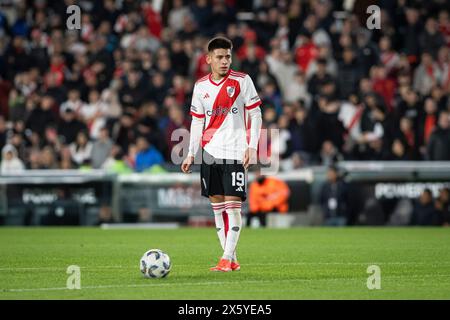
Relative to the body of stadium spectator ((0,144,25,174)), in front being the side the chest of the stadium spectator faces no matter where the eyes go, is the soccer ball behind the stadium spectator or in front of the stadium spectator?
in front

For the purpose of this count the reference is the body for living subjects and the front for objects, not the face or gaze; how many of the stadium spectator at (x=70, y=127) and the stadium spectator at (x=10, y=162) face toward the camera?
2

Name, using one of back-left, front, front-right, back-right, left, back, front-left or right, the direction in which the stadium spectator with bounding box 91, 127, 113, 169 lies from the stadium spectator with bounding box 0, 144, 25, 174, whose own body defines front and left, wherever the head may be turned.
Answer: left

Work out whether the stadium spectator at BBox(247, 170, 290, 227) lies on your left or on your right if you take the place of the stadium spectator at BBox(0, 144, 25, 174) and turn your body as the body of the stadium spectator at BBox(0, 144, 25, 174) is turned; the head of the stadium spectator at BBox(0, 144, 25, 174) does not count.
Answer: on your left

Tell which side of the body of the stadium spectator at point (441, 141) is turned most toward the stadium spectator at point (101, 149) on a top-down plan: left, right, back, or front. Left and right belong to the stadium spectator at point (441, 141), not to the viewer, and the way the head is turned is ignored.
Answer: right

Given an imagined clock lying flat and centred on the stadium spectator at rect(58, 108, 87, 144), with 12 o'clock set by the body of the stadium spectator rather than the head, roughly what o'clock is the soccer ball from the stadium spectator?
The soccer ball is roughly at 12 o'clock from the stadium spectator.

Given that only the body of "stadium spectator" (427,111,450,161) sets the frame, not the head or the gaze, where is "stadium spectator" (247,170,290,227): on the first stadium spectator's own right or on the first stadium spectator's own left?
on the first stadium spectator's own right

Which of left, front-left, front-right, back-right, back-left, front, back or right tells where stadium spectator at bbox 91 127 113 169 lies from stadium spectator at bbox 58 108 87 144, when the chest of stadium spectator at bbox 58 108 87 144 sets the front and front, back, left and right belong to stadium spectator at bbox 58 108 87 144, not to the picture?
front-left

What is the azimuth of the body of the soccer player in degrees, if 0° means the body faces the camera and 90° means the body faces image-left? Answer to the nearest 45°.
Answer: approximately 0°

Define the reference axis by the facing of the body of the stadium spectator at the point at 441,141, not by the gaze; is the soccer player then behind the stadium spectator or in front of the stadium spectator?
in front

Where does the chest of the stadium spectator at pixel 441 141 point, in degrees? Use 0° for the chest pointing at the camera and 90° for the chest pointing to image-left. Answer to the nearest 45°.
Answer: approximately 0°
